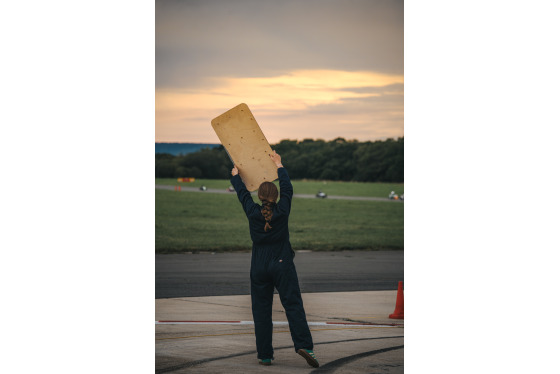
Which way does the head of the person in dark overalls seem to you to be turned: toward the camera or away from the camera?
away from the camera

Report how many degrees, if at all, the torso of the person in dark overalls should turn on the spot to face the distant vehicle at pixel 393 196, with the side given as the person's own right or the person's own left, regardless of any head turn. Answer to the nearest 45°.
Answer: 0° — they already face it

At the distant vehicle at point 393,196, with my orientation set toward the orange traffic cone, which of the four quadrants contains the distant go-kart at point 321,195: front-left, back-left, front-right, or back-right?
back-right

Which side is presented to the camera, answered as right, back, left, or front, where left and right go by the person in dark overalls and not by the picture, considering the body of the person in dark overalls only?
back

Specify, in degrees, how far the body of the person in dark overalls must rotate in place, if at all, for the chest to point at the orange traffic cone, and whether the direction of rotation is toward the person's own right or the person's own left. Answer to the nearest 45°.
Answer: approximately 45° to the person's own right

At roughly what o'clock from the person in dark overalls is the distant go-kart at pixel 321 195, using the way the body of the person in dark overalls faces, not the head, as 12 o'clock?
The distant go-kart is roughly at 12 o'clock from the person in dark overalls.
